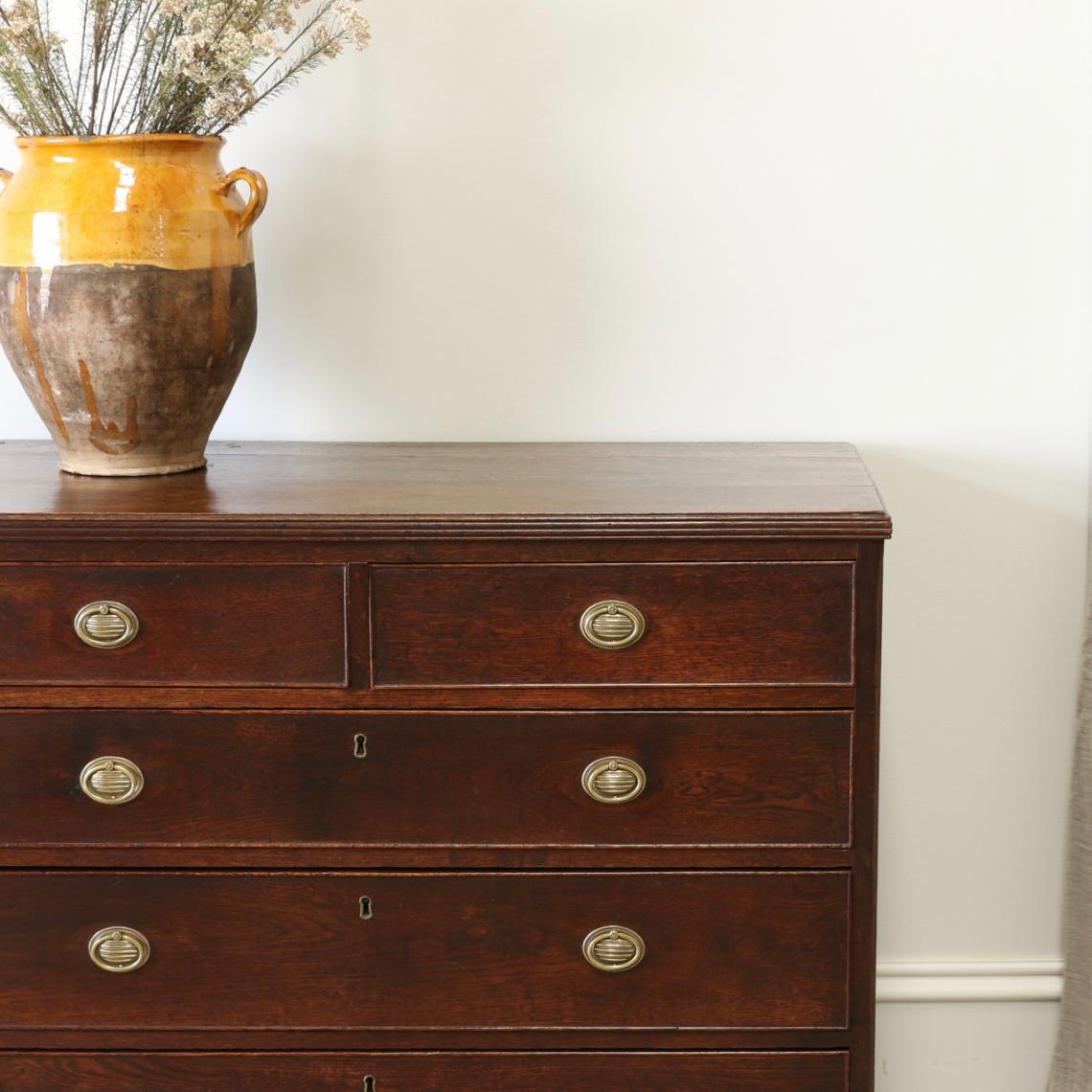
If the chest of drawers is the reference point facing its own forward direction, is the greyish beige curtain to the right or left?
on its left

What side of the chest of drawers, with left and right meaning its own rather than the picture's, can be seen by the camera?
front
